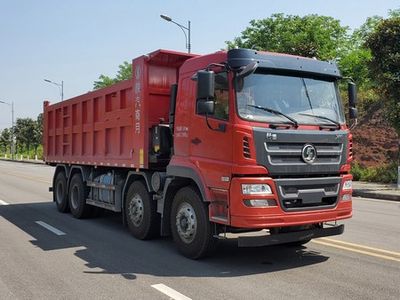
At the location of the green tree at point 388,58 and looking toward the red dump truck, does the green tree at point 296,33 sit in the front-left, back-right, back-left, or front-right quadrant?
back-right

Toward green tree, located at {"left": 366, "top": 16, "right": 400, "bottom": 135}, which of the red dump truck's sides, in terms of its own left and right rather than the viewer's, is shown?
left

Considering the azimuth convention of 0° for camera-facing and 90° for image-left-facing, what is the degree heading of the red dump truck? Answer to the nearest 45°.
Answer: approximately 315°

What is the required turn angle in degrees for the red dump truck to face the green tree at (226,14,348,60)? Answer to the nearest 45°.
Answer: approximately 135° to its left
